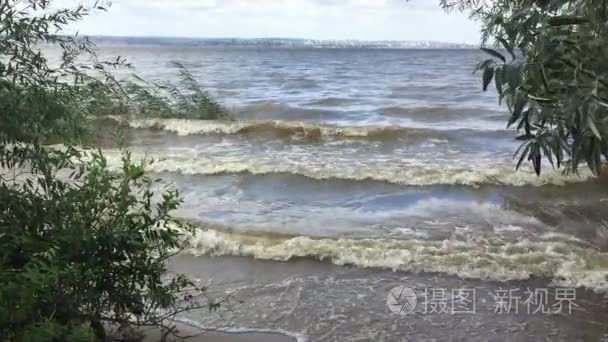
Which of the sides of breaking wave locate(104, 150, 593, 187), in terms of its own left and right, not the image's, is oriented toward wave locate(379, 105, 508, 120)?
back

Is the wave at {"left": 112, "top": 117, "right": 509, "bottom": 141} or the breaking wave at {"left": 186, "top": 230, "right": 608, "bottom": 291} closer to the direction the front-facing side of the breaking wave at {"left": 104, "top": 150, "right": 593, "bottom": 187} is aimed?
the breaking wave

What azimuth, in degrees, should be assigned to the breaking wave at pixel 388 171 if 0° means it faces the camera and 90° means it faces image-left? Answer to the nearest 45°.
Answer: approximately 0°

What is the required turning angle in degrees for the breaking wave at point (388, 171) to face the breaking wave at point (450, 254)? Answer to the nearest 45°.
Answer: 0° — it already faces it

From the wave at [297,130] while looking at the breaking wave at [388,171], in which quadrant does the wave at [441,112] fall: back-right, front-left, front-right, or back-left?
back-left

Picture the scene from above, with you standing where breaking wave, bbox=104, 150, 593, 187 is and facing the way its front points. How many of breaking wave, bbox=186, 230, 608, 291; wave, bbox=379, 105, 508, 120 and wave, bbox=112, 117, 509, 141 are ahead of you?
1

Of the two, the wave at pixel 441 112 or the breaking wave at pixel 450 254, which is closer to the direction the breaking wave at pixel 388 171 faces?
the breaking wave

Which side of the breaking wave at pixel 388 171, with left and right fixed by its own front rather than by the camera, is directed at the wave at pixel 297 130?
back
